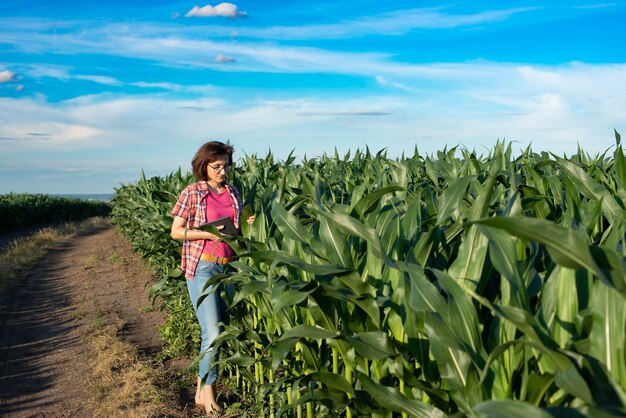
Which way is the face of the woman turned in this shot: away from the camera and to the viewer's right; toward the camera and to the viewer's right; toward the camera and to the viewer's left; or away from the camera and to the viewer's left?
toward the camera and to the viewer's right

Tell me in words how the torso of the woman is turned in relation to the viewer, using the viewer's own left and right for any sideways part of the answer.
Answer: facing the viewer and to the right of the viewer
